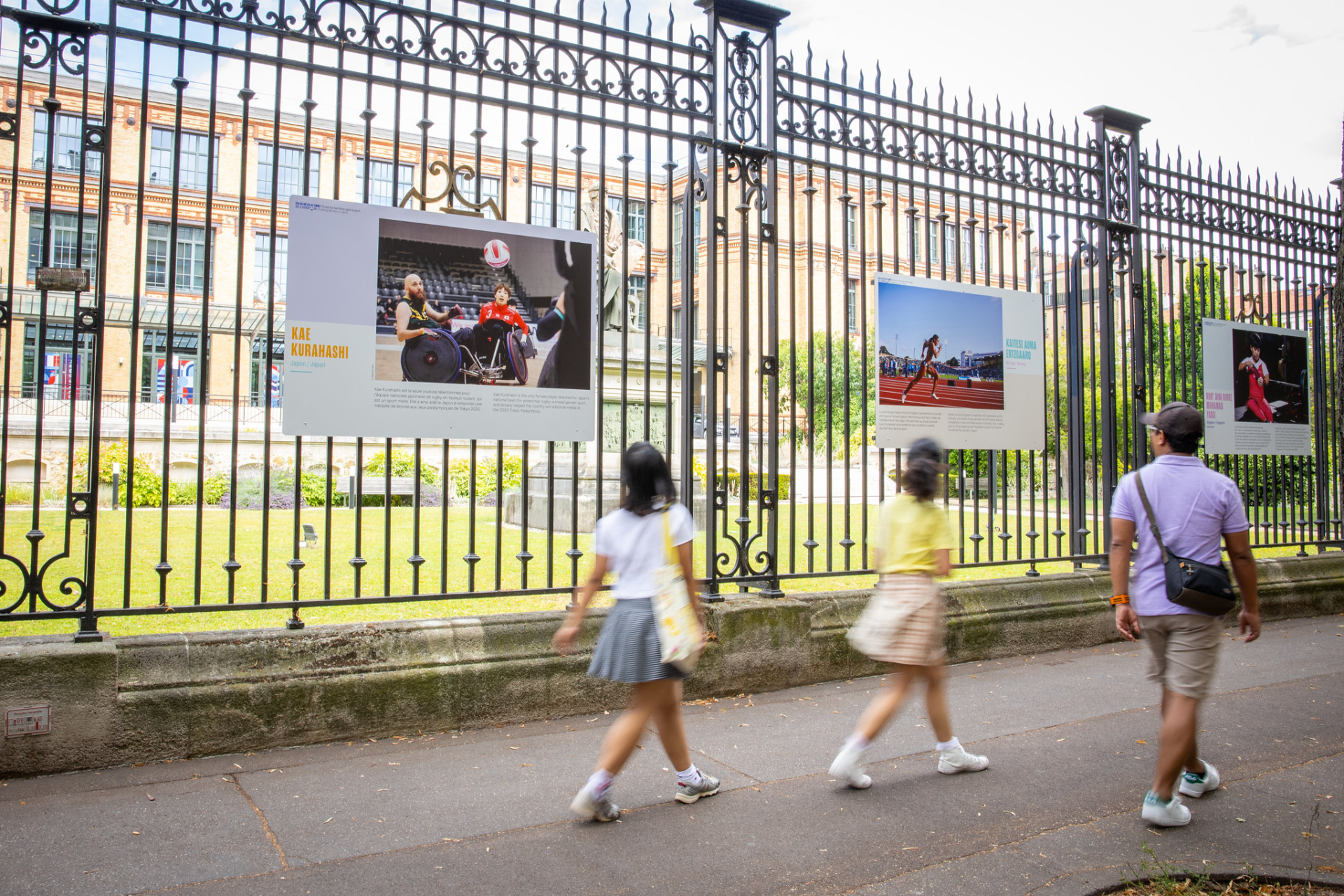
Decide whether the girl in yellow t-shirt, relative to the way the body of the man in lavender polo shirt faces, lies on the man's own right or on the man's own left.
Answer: on the man's own left

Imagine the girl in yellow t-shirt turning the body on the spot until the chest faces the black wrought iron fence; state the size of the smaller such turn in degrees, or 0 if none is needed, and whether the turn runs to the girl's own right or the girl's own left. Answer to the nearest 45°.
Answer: approximately 90° to the girl's own left

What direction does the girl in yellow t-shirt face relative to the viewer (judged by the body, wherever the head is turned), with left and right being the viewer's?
facing away from the viewer and to the right of the viewer

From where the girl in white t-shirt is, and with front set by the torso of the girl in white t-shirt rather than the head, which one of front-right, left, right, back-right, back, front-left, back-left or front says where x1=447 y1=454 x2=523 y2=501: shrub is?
front-left

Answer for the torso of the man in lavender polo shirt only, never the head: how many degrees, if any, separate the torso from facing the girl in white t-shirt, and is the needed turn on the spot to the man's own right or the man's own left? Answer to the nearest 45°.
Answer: approximately 135° to the man's own left

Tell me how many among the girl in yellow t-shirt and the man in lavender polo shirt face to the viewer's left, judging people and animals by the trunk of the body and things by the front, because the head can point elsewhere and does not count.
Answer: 0

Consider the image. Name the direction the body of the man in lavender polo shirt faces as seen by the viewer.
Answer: away from the camera

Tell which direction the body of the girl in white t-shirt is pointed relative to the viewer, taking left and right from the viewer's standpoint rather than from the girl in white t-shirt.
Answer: facing away from the viewer and to the right of the viewer

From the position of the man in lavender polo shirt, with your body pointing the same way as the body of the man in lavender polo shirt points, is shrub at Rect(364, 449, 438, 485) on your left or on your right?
on your left

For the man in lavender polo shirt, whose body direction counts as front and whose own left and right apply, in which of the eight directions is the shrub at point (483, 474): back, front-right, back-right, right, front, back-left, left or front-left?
front-left

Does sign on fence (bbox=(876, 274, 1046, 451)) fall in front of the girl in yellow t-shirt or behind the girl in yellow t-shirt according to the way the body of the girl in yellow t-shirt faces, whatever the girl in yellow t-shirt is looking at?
in front

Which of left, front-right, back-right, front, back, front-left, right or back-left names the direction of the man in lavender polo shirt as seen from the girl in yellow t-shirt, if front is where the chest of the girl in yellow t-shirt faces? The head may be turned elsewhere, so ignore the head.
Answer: front-right

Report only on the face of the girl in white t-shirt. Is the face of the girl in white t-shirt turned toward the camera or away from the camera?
away from the camera

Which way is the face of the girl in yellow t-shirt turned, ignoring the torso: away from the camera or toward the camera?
away from the camera

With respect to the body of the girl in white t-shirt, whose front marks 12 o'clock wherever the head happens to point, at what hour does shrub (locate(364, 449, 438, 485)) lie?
The shrub is roughly at 10 o'clock from the girl in white t-shirt.
